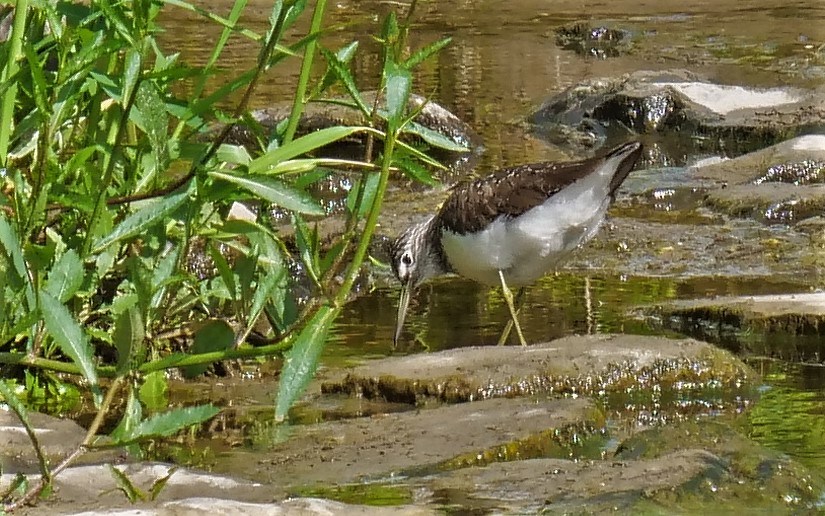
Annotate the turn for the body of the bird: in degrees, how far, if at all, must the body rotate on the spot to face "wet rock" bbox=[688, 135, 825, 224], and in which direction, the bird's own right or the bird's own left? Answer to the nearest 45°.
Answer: approximately 135° to the bird's own right

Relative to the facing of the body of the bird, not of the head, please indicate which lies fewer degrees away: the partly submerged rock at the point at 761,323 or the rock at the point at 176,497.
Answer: the rock

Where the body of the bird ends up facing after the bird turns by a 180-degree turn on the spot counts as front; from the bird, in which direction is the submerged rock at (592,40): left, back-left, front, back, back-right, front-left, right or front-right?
left

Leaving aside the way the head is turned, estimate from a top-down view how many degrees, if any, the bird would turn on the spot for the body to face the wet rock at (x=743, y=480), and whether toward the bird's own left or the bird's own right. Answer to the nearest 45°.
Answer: approximately 90° to the bird's own left

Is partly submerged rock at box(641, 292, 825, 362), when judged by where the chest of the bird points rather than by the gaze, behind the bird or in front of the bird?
behind

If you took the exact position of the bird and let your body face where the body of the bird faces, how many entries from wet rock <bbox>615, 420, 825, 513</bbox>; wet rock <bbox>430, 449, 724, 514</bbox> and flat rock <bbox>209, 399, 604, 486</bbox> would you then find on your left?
3

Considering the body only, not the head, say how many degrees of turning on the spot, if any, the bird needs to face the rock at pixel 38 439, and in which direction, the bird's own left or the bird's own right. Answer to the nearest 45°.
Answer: approximately 45° to the bird's own left

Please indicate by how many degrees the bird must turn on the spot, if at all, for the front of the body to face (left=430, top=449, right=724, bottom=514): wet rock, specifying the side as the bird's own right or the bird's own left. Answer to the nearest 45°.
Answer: approximately 90° to the bird's own left

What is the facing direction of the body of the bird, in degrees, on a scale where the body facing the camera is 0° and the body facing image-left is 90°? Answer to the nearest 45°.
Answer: approximately 90°

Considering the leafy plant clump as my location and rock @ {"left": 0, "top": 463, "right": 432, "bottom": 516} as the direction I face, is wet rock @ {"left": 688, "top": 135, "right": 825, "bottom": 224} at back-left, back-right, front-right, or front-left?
back-left
